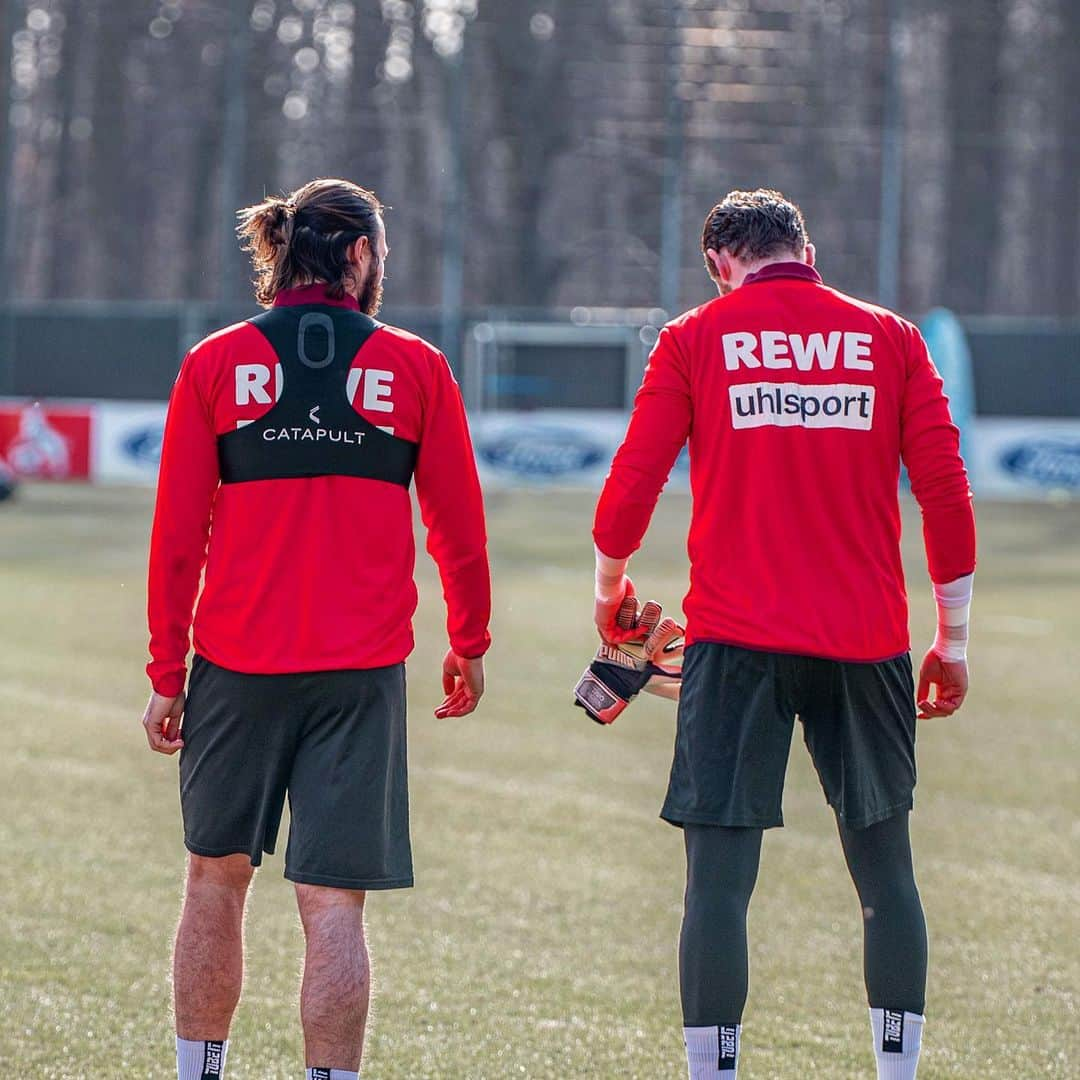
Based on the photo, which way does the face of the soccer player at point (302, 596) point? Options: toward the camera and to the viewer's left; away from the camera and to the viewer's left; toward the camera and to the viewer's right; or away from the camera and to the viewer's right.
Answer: away from the camera and to the viewer's right

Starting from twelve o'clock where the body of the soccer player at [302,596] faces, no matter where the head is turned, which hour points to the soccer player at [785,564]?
the soccer player at [785,564] is roughly at 3 o'clock from the soccer player at [302,596].

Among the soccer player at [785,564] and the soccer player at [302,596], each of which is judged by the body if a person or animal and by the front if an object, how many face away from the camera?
2

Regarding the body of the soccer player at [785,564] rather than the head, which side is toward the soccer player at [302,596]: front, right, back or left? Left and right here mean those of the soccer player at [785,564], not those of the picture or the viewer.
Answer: left

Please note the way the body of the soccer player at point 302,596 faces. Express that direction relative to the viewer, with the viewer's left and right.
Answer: facing away from the viewer

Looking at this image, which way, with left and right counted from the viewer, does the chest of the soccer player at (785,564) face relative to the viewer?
facing away from the viewer
